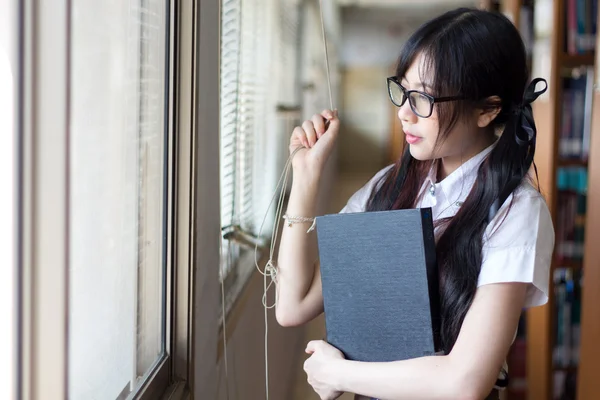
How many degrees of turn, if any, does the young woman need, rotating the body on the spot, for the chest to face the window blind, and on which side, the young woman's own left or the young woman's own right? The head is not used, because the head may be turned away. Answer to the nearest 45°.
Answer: approximately 90° to the young woman's own right

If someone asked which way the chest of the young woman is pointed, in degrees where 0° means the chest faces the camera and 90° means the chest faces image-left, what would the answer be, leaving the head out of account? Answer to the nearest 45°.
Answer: approximately 45°

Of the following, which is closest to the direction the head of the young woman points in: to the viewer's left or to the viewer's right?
to the viewer's left
